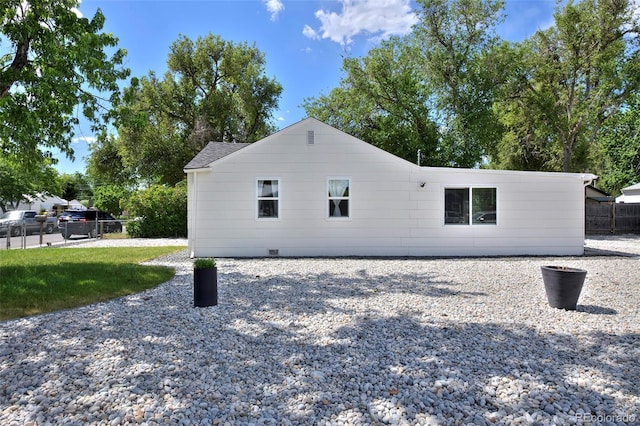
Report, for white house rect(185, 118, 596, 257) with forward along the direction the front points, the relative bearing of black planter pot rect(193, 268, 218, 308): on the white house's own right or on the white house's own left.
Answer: on the white house's own left

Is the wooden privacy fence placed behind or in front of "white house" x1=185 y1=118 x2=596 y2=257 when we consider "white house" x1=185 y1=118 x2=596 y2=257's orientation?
behind

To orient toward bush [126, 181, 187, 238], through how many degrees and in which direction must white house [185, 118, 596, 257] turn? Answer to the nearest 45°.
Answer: approximately 45° to its right

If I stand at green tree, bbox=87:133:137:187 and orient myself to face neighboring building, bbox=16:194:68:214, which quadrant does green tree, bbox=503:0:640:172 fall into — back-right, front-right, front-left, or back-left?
back-right

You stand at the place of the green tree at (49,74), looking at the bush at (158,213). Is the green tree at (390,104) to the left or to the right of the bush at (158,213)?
right

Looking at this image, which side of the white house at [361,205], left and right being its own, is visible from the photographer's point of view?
left

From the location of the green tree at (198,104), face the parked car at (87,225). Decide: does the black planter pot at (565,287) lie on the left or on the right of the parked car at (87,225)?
left

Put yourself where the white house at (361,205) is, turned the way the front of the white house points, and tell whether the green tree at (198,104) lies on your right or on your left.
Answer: on your right

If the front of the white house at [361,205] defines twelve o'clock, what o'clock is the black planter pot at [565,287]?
The black planter pot is roughly at 8 o'clock from the white house.
